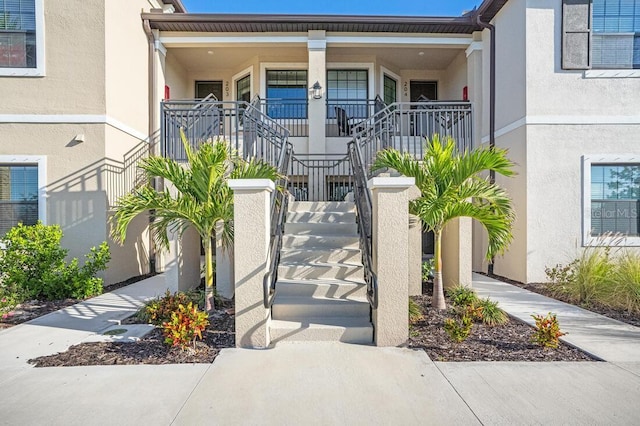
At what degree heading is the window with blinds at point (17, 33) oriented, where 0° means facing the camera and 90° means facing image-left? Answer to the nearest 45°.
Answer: approximately 0°

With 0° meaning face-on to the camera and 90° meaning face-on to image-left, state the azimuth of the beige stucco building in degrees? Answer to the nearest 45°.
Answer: approximately 0°

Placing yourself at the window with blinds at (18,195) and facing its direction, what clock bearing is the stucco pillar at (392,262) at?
The stucco pillar is roughly at 11 o'clock from the window with blinds.
